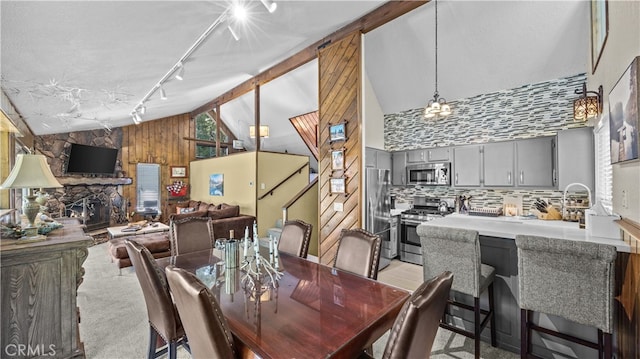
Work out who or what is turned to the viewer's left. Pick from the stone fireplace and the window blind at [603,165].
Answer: the window blind

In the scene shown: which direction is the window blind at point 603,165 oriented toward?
to the viewer's left

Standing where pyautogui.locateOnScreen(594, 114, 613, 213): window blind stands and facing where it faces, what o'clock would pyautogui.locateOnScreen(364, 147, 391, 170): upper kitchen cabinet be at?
The upper kitchen cabinet is roughly at 12 o'clock from the window blind.

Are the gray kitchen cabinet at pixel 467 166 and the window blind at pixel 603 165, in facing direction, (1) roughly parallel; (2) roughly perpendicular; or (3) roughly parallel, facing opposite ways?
roughly perpendicular

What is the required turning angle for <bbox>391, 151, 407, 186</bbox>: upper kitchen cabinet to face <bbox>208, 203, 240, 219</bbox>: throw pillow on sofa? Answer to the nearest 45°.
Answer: approximately 90° to its right

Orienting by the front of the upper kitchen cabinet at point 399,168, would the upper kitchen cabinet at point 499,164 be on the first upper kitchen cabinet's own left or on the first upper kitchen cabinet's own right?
on the first upper kitchen cabinet's own left

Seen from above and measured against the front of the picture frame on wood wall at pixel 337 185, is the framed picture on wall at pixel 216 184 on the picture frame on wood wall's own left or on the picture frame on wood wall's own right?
on the picture frame on wood wall's own right

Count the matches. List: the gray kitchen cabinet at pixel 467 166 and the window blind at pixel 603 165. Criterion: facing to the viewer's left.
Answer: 1
